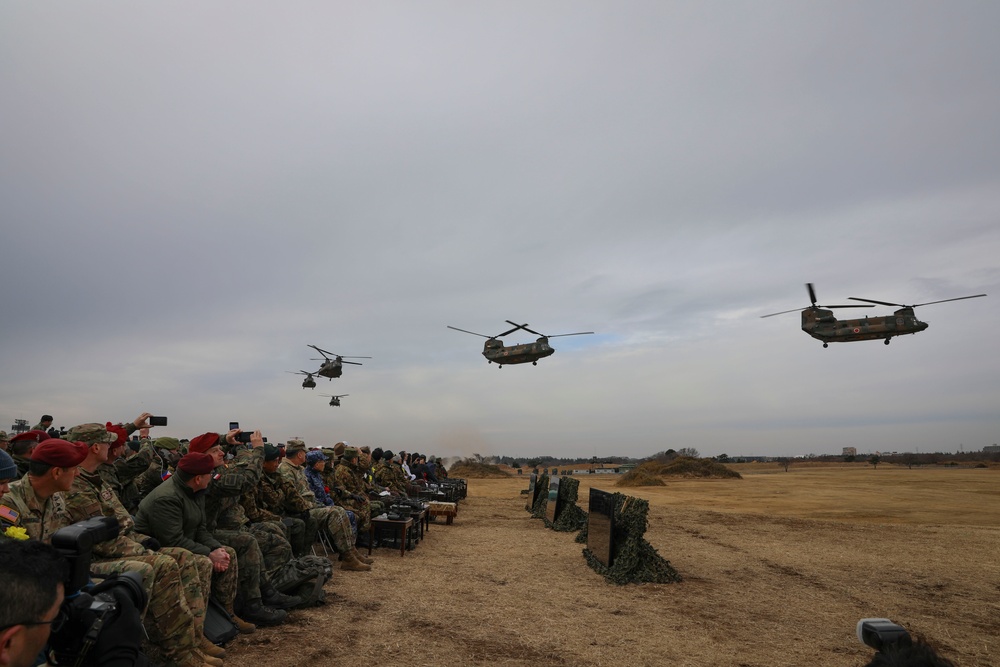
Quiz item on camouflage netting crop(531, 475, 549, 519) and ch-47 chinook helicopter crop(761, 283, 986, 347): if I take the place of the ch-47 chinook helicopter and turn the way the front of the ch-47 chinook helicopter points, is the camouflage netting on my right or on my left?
on my right

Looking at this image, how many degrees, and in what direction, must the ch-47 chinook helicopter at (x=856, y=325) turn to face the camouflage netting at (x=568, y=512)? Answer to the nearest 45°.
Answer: approximately 90° to its right

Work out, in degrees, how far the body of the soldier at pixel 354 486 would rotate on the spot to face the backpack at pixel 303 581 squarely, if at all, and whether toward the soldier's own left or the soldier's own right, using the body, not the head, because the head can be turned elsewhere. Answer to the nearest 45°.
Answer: approximately 90° to the soldier's own right

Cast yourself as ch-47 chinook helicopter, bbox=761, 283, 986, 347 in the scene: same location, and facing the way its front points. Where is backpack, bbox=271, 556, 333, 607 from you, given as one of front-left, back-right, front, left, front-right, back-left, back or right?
right

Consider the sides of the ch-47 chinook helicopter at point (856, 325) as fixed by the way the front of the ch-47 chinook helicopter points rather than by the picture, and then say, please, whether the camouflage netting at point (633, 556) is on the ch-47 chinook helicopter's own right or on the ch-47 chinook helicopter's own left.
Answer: on the ch-47 chinook helicopter's own right

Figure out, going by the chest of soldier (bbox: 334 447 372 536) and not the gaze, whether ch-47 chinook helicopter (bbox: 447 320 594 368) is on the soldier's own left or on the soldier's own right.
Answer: on the soldier's own left

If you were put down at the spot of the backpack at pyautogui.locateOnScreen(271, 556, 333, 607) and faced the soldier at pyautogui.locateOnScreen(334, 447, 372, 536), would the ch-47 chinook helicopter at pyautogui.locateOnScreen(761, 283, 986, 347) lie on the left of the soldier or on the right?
right

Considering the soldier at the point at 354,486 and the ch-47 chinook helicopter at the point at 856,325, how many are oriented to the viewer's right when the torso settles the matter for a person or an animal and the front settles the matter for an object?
2

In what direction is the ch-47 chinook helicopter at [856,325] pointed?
to the viewer's right

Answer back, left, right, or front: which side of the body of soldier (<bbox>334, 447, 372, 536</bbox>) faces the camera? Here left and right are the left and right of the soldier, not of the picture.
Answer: right
